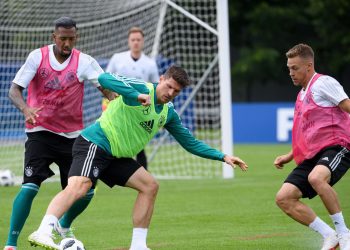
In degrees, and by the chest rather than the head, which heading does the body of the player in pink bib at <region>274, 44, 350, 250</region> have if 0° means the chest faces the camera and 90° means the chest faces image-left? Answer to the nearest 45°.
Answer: approximately 45°

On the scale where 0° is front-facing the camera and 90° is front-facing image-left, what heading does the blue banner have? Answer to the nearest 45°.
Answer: approximately 0°

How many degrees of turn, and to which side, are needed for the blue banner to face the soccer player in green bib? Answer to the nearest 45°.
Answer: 0° — it already faces them

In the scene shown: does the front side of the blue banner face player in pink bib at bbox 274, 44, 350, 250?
yes

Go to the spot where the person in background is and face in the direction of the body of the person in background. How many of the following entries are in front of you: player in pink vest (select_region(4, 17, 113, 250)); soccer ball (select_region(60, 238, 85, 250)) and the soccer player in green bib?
3

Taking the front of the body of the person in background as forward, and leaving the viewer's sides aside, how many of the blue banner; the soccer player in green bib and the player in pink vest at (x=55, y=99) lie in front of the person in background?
2

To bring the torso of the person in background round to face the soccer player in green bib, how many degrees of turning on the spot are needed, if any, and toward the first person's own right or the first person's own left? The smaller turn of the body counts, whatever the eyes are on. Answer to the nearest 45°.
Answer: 0° — they already face them

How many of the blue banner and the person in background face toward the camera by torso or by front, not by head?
2
